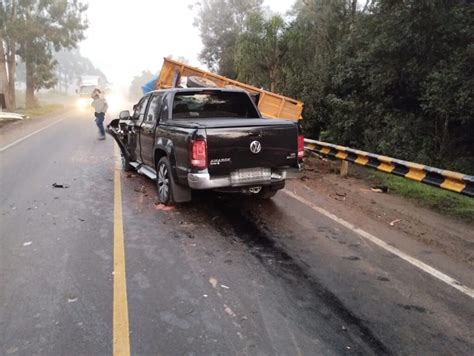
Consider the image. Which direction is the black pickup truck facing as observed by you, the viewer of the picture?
facing away from the viewer and to the left of the viewer

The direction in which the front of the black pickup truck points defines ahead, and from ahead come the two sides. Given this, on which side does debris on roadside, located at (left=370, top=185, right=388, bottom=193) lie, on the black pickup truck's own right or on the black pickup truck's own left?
on the black pickup truck's own right

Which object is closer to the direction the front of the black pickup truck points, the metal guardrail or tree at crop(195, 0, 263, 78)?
the tree

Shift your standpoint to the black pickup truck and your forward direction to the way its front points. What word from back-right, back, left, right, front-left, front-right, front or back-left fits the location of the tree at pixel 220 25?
front-right

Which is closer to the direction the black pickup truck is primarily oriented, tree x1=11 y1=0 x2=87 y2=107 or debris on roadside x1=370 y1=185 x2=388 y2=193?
the tree

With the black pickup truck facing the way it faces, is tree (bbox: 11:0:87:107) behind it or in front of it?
in front

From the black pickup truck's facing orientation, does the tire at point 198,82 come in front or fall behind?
in front

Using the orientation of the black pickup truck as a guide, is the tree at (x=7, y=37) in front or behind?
in front

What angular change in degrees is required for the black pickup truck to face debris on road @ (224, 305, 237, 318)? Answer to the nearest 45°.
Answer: approximately 135° to its left

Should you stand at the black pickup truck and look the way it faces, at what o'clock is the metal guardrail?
The metal guardrail is roughly at 4 o'clock from the black pickup truck.

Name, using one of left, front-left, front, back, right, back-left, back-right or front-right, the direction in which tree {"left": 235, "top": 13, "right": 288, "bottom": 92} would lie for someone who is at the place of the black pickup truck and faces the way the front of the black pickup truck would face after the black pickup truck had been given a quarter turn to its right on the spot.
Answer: front-left
